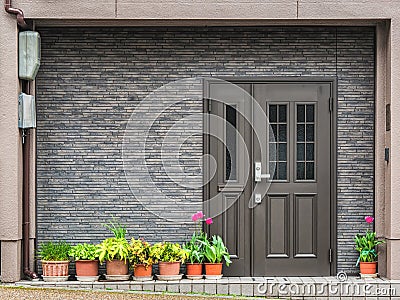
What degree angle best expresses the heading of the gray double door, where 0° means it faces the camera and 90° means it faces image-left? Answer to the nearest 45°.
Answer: approximately 0°

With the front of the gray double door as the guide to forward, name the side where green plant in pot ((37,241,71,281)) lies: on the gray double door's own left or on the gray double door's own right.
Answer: on the gray double door's own right

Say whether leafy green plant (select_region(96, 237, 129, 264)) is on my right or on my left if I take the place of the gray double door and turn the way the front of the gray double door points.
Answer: on my right

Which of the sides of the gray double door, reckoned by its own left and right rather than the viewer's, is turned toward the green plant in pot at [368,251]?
left

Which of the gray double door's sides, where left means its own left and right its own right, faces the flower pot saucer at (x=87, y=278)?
right
